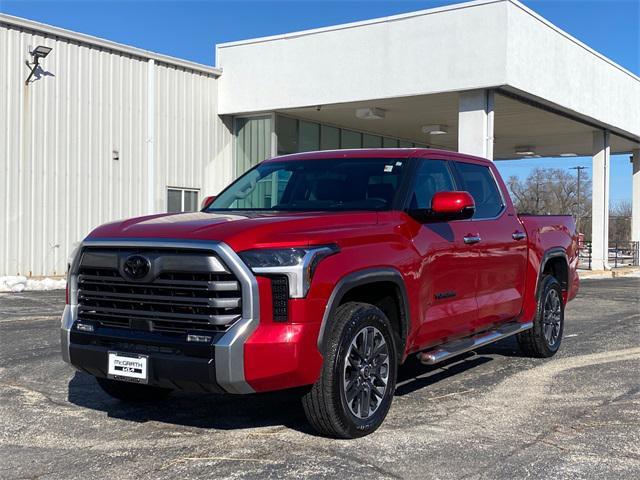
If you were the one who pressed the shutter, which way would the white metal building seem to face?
facing the viewer and to the right of the viewer

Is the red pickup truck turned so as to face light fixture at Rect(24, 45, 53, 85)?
no

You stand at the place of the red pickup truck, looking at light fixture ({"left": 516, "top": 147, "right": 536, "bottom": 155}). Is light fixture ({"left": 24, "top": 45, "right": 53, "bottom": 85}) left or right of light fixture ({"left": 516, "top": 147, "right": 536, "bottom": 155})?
left

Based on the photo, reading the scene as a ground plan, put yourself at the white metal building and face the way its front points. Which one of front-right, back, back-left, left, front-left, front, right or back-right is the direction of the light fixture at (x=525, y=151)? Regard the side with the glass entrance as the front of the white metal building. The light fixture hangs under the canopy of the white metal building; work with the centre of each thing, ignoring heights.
left

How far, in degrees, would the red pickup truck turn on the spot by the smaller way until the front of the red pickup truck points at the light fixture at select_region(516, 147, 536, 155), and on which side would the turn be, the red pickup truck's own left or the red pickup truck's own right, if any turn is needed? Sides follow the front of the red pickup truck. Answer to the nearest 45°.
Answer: approximately 135° to the red pickup truck's own right

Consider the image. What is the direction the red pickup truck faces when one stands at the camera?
facing the viewer and to the left of the viewer

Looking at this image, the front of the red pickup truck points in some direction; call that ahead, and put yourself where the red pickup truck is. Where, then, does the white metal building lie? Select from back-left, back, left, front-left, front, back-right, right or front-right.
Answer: back-right

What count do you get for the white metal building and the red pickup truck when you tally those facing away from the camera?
0

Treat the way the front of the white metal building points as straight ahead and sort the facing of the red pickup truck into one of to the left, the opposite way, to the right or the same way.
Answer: to the right
